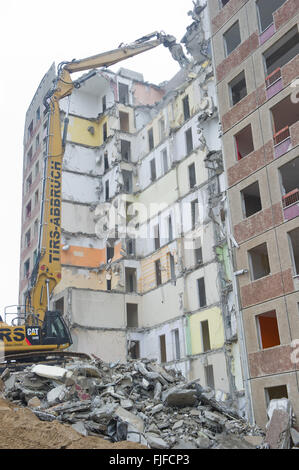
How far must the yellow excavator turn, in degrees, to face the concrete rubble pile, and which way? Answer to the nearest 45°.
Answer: approximately 45° to its right

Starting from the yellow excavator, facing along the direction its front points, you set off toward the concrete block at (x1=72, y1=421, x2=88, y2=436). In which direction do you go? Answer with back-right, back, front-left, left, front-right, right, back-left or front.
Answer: right

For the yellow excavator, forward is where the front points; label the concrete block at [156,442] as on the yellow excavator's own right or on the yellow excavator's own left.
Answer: on the yellow excavator's own right

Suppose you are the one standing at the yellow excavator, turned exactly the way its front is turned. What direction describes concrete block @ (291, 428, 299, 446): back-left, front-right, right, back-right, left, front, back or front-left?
front-right

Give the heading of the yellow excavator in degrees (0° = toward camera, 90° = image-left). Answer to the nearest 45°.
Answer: approximately 270°
